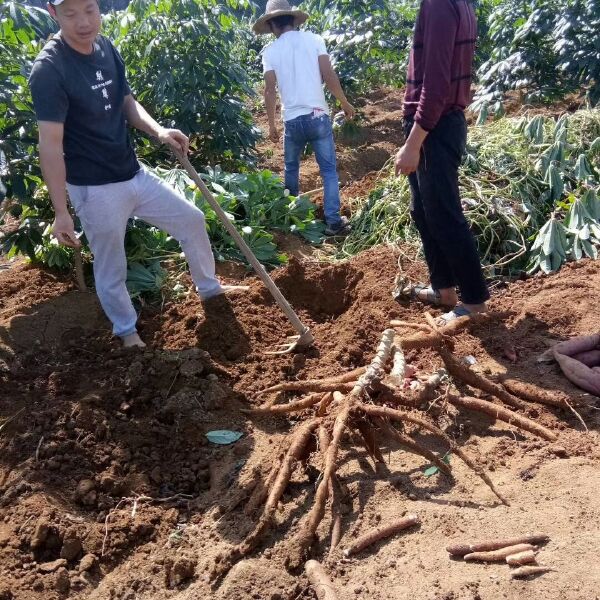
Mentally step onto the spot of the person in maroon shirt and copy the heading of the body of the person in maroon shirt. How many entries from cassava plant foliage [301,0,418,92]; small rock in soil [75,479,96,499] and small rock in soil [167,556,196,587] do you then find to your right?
1

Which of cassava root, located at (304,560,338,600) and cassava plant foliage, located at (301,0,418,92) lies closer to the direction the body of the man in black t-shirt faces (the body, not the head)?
the cassava root

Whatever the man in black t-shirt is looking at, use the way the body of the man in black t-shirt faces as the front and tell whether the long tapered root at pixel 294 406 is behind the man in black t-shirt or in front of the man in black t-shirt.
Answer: in front

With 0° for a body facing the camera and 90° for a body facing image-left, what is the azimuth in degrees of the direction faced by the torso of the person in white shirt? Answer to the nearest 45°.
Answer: approximately 180°

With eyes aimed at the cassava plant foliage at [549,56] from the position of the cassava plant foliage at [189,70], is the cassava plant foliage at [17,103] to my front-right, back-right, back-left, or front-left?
back-right

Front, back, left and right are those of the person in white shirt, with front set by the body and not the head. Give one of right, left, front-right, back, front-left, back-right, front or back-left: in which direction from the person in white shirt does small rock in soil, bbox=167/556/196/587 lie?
back

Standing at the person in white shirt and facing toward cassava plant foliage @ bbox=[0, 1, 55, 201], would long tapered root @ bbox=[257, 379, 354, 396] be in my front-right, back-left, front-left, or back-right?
front-left

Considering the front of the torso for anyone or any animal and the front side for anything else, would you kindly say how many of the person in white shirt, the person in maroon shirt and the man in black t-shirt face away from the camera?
1

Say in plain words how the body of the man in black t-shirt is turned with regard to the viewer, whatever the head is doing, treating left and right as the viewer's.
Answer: facing the viewer and to the right of the viewer

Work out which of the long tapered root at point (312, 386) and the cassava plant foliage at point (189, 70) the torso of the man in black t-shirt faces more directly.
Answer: the long tapered root

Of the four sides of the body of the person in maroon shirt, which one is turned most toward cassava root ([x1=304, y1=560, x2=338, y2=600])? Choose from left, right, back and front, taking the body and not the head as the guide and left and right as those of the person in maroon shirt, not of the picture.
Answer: left

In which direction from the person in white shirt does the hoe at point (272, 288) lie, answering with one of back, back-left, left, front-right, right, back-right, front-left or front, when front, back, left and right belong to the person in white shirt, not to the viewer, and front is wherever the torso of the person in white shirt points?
back

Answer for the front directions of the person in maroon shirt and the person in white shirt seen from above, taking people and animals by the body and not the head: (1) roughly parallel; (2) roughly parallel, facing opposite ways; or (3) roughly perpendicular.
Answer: roughly perpendicular

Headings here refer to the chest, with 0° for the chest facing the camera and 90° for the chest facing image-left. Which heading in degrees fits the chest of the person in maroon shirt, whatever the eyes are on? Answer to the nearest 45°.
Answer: approximately 90°

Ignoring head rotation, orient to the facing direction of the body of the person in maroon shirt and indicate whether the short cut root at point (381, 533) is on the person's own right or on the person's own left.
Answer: on the person's own left

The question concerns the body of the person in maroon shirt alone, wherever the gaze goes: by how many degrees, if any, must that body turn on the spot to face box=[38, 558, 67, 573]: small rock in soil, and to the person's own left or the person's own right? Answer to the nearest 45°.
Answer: approximately 45° to the person's own left
